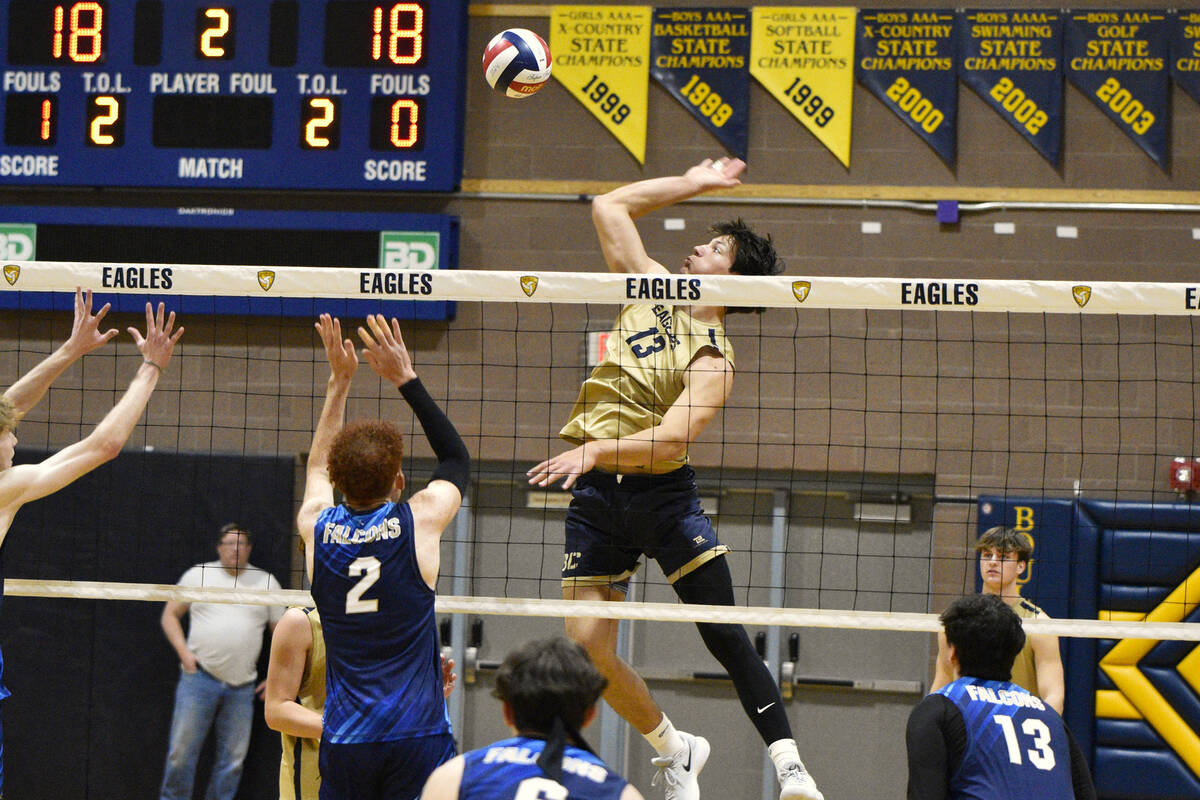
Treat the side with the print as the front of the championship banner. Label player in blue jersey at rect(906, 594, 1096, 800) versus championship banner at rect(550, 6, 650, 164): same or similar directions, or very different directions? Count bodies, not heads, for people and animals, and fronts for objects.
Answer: very different directions

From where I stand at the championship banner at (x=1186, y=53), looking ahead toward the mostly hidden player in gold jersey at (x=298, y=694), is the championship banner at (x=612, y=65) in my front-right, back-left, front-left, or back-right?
front-right

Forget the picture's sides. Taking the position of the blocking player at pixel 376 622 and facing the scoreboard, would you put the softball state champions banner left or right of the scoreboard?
right

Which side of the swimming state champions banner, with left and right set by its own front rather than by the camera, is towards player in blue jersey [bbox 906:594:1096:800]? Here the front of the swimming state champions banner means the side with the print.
front

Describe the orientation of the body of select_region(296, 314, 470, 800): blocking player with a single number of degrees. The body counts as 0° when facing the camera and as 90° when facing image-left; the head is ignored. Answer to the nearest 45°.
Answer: approximately 180°

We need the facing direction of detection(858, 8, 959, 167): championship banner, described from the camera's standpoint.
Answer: facing the viewer

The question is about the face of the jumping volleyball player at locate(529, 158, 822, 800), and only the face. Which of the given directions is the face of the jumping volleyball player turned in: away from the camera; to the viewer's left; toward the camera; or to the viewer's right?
to the viewer's left

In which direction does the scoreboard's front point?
toward the camera

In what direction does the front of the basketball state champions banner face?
toward the camera

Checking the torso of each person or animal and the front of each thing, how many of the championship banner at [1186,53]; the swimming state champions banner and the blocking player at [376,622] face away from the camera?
1

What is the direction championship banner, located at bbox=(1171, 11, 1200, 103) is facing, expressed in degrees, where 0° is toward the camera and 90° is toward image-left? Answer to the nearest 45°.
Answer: approximately 0°

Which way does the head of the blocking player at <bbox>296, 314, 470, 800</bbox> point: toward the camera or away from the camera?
away from the camera

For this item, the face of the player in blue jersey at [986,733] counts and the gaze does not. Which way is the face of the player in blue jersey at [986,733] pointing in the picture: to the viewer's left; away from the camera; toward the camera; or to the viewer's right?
away from the camera

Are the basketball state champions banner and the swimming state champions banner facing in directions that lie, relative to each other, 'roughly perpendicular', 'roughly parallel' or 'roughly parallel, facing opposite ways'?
roughly parallel

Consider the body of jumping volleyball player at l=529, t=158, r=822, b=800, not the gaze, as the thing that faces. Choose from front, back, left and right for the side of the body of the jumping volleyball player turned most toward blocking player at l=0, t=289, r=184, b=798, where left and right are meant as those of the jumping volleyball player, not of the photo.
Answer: front

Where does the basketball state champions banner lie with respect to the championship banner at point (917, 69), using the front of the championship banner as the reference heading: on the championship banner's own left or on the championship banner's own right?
on the championship banner's own right
